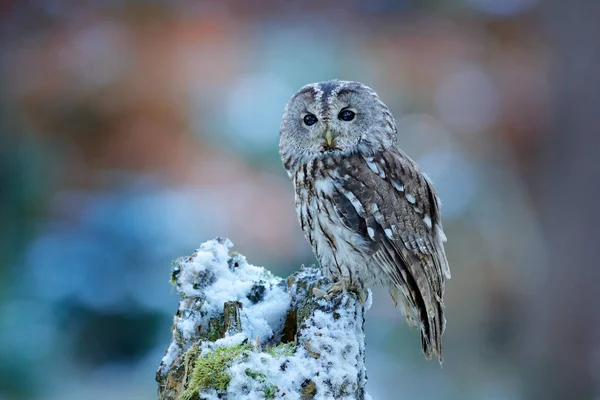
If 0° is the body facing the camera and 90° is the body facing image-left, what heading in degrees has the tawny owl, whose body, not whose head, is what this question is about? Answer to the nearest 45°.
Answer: approximately 45°
